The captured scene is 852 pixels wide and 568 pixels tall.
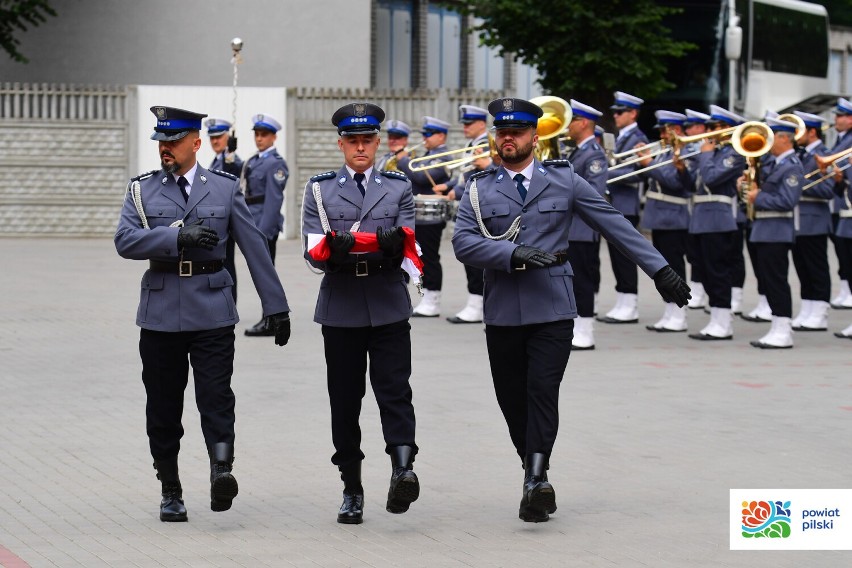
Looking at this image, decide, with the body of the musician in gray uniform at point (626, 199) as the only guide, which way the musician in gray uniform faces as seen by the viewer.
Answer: to the viewer's left

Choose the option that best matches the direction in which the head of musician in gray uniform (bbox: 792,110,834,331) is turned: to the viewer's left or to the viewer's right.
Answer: to the viewer's left

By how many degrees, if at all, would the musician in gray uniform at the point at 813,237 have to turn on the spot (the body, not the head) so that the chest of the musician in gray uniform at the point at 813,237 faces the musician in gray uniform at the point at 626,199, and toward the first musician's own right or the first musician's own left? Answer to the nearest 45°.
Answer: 0° — they already face them

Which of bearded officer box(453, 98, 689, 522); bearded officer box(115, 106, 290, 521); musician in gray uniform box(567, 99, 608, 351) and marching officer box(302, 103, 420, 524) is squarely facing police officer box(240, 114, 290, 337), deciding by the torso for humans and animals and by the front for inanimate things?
the musician in gray uniform

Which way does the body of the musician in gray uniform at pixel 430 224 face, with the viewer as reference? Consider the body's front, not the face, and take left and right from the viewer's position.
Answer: facing to the left of the viewer

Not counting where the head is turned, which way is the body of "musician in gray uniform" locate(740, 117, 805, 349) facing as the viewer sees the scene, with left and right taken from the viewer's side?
facing to the left of the viewer

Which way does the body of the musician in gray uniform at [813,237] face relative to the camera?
to the viewer's left

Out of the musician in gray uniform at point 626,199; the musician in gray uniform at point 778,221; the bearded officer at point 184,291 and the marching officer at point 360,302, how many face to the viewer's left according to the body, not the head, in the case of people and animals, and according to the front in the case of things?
2

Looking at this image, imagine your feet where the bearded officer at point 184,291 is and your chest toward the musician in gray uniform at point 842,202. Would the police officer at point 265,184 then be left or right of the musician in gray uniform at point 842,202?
left
